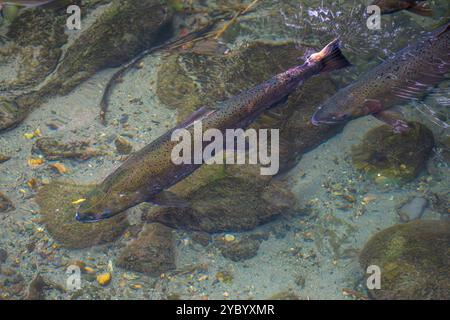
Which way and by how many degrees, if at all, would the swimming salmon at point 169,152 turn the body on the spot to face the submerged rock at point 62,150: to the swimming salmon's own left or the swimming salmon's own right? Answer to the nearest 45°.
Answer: approximately 90° to the swimming salmon's own right

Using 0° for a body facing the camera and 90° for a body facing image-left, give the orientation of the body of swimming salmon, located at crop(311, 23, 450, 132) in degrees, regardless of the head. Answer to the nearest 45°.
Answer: approximately 45°

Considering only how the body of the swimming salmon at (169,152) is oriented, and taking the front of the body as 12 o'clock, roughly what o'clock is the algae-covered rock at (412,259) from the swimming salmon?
The algae-covered rock is roughly at 8 o'clock from the swimming salmon.

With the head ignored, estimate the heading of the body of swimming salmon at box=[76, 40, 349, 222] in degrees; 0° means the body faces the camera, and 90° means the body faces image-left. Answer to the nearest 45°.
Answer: approximately 45°
